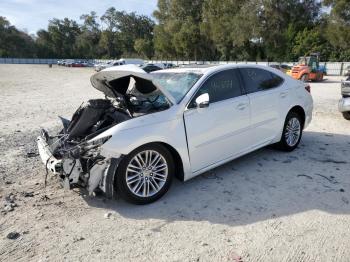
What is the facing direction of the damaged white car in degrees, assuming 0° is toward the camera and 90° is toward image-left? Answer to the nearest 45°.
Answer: approximately 45°

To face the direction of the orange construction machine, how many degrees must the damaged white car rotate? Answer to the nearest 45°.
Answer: approximately 180°

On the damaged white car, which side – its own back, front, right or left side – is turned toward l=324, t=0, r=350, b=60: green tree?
back
